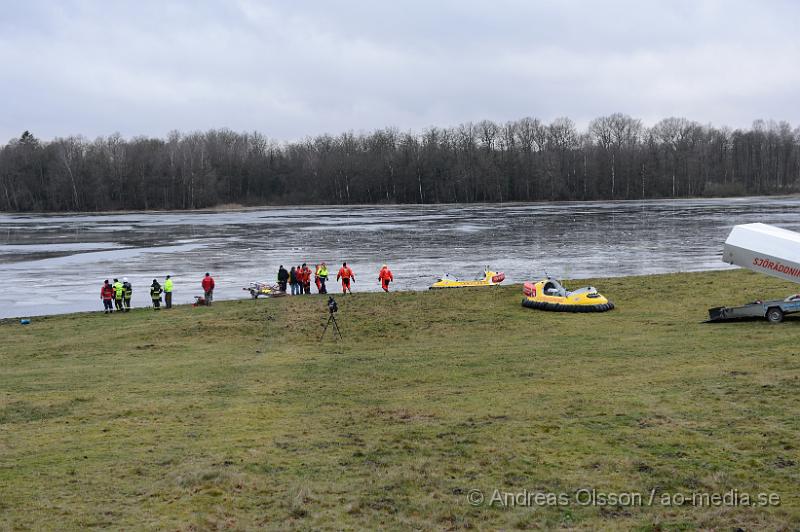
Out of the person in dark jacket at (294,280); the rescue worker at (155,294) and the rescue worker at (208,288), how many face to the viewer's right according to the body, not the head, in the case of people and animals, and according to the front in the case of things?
0

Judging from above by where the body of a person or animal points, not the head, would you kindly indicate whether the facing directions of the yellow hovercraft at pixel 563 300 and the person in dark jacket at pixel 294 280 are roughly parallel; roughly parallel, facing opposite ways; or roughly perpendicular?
roughly perpendicular

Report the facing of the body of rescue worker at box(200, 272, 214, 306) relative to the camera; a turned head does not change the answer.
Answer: away from the camera

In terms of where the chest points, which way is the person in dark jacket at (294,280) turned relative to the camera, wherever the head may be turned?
away from the camera

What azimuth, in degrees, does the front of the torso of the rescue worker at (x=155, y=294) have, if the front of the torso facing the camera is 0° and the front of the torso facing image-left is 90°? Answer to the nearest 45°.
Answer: approximately 180°

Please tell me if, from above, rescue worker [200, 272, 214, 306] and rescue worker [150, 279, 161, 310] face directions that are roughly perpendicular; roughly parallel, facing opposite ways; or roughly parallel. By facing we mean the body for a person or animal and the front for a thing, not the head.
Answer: roughly parallel

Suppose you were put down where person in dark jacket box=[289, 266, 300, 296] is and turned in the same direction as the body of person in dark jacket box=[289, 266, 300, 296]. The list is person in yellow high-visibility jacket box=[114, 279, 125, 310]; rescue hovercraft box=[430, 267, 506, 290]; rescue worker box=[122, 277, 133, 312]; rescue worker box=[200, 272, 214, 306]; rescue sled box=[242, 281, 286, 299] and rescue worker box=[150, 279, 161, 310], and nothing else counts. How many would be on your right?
1

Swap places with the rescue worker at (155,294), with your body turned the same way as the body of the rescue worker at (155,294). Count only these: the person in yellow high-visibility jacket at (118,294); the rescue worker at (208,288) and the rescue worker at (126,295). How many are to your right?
1

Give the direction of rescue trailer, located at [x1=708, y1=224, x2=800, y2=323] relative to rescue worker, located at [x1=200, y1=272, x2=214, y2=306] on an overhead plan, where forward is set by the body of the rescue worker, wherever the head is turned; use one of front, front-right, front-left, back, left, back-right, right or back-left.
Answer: back-right

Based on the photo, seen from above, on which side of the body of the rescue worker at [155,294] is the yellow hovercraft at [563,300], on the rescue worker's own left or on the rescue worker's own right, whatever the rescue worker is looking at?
on the rescue worker's own right

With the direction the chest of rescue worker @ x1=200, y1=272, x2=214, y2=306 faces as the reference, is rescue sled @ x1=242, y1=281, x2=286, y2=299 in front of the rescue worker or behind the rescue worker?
in front

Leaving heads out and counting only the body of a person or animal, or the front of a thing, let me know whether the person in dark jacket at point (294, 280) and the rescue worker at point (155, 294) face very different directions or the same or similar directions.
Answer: same or similar directions
